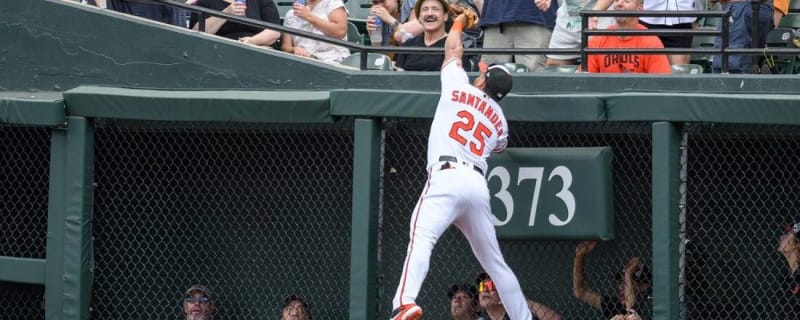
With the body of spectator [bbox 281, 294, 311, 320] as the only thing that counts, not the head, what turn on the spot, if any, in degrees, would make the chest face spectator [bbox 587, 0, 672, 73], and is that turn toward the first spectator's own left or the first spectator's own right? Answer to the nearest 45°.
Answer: approximately 90° to the first spectator's own left

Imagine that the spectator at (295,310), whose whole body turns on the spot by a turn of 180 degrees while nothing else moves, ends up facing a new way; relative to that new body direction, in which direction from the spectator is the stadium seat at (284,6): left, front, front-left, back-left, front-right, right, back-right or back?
front

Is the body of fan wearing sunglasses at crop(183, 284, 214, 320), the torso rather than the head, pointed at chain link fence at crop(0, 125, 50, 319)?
no

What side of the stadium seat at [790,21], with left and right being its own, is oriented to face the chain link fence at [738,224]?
front

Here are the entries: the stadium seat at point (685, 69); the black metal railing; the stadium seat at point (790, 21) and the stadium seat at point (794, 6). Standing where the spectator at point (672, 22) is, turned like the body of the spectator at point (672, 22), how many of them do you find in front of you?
2

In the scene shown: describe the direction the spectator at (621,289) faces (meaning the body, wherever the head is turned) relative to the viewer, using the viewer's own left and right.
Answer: facing the viewer and to the left of the viewer

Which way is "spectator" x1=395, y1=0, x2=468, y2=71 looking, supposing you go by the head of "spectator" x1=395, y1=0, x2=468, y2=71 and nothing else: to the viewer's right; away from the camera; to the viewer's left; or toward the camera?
toward the camera

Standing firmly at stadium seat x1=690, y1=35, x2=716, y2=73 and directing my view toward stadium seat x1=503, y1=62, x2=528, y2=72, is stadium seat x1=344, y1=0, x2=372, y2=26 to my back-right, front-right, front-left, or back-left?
front-right

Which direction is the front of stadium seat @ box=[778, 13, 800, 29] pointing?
toward the camera

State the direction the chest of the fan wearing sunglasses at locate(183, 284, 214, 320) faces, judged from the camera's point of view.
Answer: toward the camera

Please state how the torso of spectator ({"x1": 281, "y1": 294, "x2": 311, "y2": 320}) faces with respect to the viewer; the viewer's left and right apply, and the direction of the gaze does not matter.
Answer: facing the viewer

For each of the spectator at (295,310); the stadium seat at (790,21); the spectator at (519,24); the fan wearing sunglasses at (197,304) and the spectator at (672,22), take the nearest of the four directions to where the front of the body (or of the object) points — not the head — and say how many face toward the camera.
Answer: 5

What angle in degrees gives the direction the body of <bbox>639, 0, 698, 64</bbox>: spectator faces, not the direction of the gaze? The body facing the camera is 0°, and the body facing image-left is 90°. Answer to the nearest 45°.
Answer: approximately 0°
